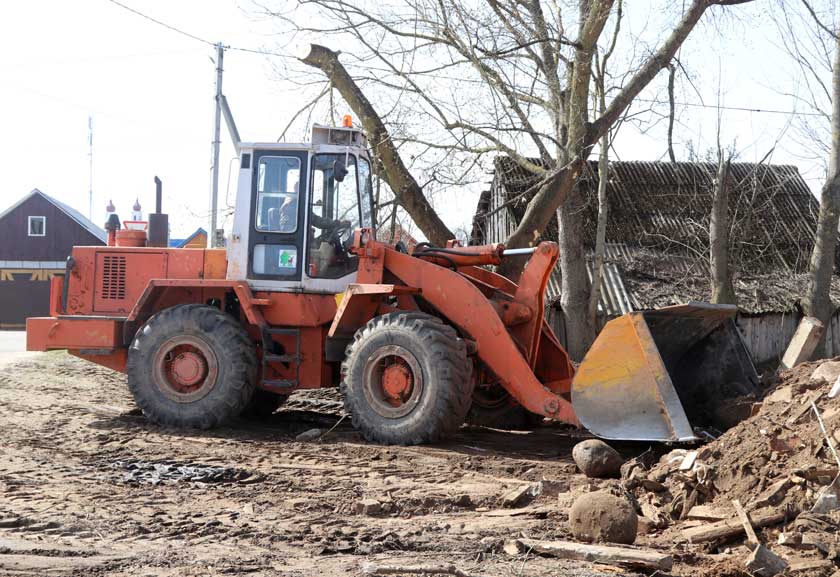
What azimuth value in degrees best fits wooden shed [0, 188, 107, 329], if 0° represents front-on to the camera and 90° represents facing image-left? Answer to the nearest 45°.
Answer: approximately 0°

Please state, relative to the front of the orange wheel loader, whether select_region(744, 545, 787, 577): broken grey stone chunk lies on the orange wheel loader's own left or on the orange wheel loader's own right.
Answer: on the orange wheel loader's own right

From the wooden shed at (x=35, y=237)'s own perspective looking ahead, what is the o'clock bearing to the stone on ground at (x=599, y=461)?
The stone on ground is roughly at 12 o'clock from the wooden shed.

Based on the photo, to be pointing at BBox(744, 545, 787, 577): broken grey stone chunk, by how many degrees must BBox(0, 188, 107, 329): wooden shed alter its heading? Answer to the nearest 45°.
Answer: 0° — it already faces it

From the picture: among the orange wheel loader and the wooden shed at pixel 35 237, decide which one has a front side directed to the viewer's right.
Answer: the orange wheel loader

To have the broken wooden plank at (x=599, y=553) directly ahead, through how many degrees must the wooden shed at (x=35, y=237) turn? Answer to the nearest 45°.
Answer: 0° — it already faces it

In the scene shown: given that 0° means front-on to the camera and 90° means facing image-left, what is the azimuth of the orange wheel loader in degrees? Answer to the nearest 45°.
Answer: approximately 270°

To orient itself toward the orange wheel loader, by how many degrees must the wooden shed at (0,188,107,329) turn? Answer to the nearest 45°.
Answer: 0° — it already faces it

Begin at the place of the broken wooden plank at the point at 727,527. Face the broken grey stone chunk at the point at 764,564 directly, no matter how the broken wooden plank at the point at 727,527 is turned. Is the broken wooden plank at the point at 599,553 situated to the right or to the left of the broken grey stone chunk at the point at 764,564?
right

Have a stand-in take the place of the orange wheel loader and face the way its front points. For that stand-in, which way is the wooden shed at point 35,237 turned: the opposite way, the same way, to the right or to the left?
to the right

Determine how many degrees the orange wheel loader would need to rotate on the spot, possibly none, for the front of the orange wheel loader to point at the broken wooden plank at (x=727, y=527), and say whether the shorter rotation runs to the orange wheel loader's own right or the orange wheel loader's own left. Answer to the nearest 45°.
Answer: approximately 45° to the orange wheel loader's own right

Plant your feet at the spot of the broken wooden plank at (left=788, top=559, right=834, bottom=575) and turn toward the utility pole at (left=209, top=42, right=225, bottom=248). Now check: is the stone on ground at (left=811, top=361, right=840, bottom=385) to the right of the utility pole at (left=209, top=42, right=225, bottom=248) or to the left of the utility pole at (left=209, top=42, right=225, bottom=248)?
right

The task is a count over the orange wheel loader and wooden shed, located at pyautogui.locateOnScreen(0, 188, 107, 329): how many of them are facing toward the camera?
1
